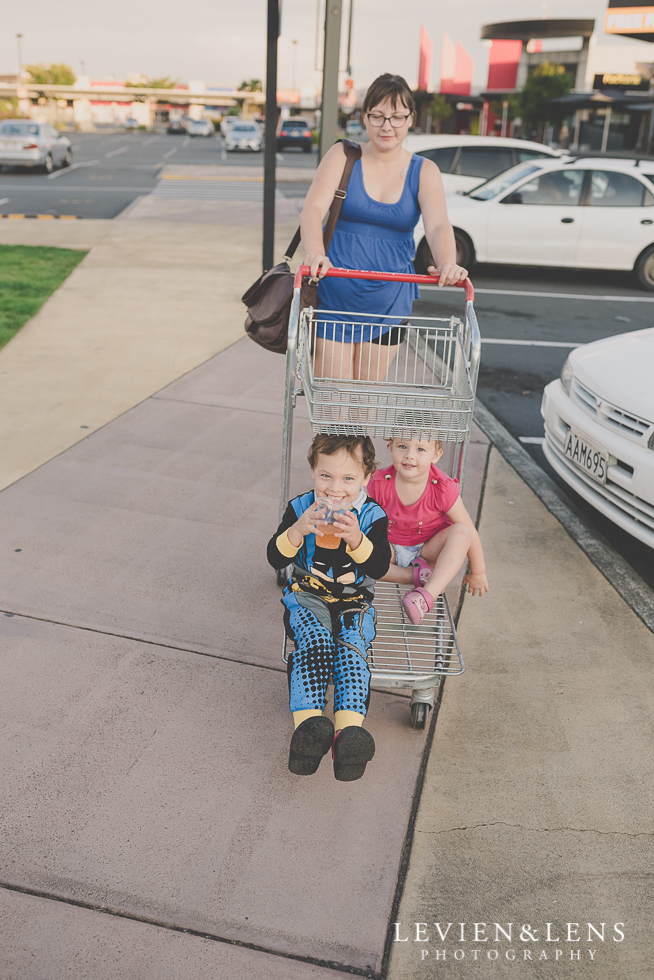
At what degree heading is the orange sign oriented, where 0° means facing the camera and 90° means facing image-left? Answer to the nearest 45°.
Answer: approximately 0°

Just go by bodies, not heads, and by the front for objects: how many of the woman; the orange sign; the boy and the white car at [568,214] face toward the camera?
3

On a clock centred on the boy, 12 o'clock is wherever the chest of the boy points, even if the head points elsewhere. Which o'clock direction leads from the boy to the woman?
The woman is roughly at 6 o'clock from the boy.

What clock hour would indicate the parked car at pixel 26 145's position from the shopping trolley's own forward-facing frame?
The parked car is roughly at 5 o'clock from the shopping trolley.

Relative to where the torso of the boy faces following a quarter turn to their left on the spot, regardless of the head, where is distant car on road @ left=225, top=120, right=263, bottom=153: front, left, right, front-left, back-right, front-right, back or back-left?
left

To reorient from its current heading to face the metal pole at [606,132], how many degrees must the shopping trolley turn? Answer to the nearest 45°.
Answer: approximately 180°
